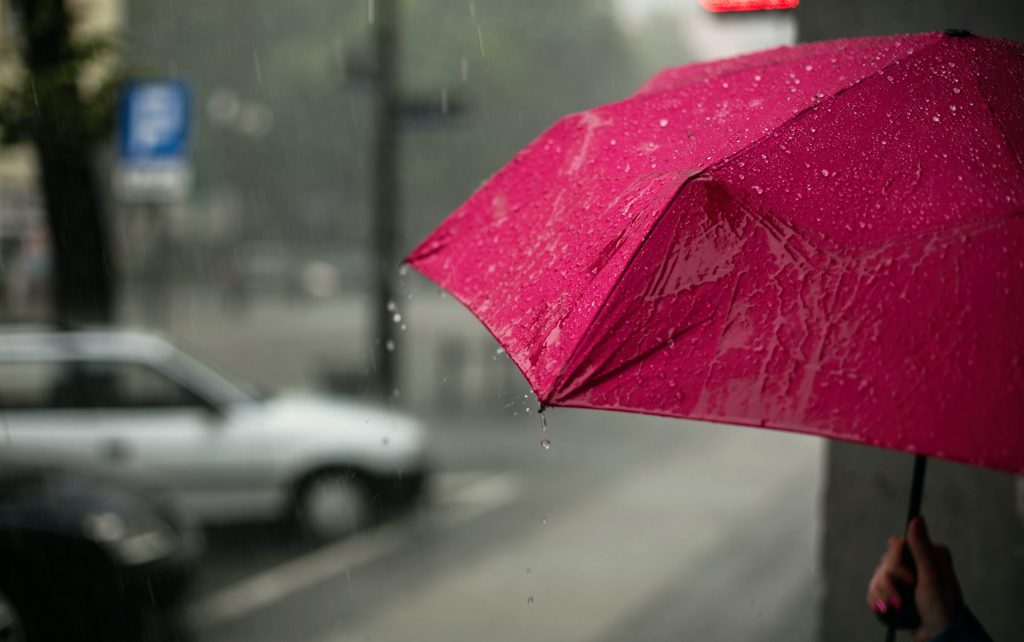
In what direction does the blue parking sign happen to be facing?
toward the camera

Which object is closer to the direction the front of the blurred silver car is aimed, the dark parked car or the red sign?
the red sign

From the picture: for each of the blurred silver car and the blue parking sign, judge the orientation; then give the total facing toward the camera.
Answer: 1

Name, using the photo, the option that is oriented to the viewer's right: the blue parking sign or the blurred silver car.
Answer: the blurred silver car

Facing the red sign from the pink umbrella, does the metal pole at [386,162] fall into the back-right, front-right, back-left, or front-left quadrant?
front-left

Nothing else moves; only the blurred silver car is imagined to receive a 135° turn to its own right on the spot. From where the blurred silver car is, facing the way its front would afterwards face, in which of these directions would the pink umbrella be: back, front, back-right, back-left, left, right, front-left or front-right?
front-left

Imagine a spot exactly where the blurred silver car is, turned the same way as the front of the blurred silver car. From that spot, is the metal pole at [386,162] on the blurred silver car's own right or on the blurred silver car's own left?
on the blurred silver car's own left

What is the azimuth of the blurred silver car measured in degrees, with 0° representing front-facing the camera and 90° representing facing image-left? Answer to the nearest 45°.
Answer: approximately 270°

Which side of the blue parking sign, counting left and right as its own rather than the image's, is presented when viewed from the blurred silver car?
front

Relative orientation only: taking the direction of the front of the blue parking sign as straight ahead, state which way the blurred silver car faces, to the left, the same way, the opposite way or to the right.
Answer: to the left

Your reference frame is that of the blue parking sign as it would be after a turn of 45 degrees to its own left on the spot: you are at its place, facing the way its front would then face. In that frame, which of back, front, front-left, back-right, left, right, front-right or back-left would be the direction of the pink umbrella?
front-right

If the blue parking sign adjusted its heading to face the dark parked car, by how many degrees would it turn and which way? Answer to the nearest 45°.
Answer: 0° — it already faces it
